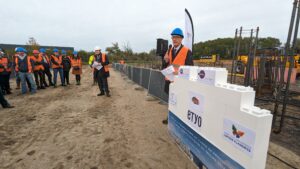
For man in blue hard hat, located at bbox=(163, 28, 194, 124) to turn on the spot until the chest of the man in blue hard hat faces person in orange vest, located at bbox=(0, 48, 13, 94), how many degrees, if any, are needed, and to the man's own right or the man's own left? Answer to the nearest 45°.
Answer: approximately 45° to the man's own right

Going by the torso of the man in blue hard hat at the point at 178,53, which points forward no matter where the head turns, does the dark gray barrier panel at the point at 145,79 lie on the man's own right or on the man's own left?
on the man's own right

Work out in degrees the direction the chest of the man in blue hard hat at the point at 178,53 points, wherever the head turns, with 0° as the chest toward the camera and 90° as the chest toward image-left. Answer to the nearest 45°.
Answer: approximately 45°

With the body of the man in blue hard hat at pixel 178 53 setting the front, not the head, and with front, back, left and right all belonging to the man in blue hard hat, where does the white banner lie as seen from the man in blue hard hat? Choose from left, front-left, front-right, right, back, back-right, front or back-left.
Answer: back-right

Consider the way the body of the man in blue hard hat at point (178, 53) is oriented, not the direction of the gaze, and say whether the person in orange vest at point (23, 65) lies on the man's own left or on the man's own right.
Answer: on the man's own right
